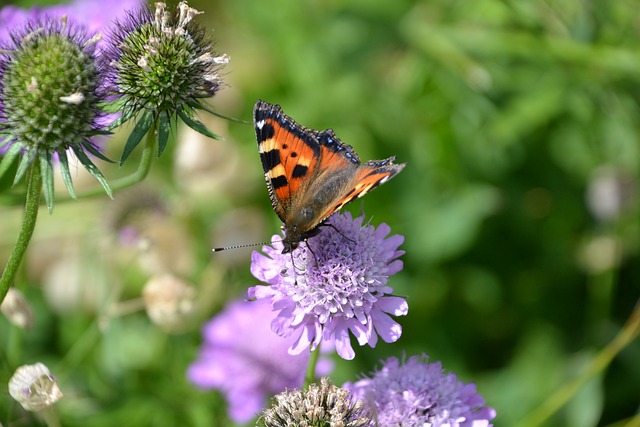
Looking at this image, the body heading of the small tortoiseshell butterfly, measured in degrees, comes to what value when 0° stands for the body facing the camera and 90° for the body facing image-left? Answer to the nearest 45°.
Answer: approximately 45°
